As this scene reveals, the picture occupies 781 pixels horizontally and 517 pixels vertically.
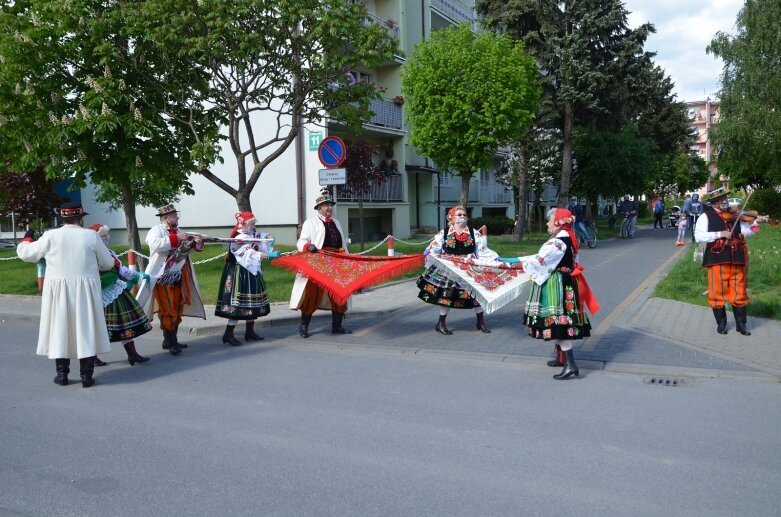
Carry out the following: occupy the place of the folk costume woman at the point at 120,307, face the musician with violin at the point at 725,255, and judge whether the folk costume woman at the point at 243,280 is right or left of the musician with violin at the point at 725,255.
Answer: left

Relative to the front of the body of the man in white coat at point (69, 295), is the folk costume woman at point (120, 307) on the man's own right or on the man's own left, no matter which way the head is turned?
on the man's own right

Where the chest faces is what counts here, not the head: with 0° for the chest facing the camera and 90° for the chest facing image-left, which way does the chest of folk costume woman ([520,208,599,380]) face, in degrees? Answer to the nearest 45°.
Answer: approximately 90°

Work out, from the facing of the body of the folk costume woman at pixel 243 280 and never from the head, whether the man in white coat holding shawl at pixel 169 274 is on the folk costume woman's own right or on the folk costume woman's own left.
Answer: on the folk costume woman's own right

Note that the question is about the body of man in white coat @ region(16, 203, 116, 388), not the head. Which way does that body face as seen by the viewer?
away from the camera

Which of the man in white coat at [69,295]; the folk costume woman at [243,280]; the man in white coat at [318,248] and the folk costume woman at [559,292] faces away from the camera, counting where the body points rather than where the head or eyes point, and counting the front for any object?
the man in white coat at [69,295]

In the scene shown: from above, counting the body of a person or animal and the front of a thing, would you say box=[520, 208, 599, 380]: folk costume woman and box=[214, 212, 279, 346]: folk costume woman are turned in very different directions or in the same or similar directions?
very different directions

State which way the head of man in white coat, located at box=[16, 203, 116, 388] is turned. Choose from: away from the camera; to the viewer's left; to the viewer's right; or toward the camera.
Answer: away from the camera

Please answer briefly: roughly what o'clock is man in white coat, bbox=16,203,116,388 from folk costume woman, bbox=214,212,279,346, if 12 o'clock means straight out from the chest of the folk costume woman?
The man in white coat is roughly at 3 o'clock from the folk costume woman.

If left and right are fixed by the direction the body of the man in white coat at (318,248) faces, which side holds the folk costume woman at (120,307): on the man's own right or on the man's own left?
on the man's own right

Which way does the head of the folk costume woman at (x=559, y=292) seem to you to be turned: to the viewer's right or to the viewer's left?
to the viewer's left

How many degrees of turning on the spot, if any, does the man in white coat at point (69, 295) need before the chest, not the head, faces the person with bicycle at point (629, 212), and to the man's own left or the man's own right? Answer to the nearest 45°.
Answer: approximately 45° to the man's own right
